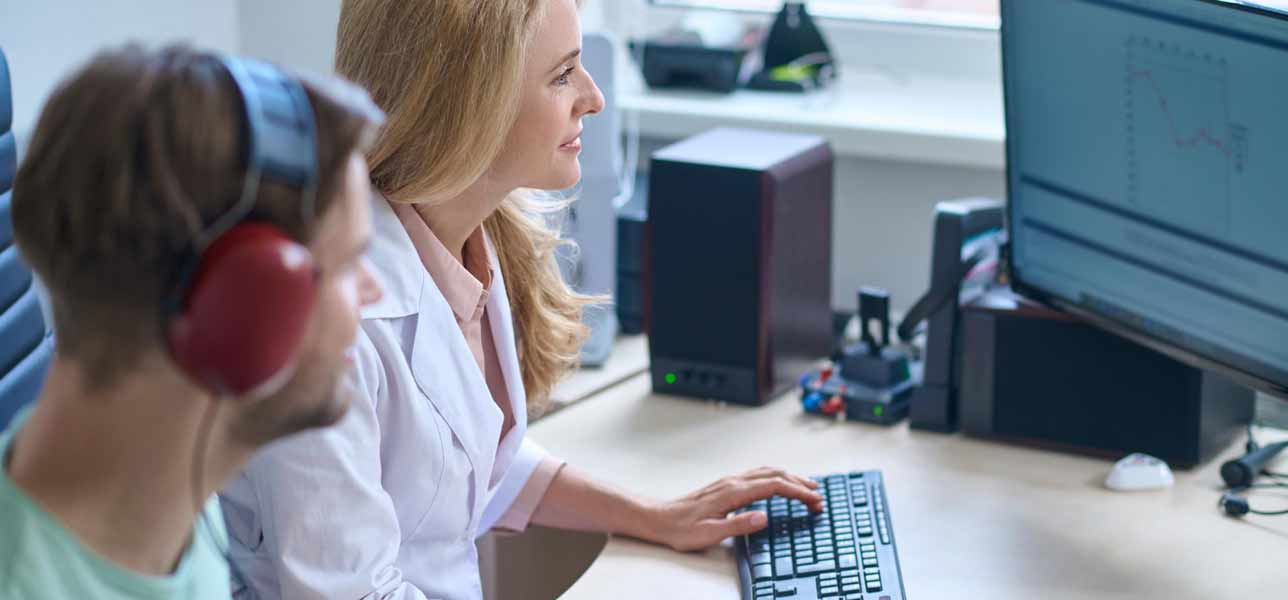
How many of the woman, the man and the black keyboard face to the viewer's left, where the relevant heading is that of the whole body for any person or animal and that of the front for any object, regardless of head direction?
1

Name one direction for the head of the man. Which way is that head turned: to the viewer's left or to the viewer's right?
to the viewer's right

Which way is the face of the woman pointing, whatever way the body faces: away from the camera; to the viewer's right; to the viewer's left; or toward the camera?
to the viewer's right

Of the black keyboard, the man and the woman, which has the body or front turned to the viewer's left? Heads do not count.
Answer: the black keyboard

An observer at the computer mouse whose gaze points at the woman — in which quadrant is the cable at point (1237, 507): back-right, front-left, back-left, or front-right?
back-left

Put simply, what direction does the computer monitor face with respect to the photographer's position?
facing the viewer and to the left of the viewer

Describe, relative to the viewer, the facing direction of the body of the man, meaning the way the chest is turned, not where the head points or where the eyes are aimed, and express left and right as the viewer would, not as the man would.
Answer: facing away from the viewer and to the right of the viewer

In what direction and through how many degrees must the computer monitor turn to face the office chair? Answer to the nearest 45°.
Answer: approximately 45° to its right

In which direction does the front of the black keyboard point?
to the viewer's left
